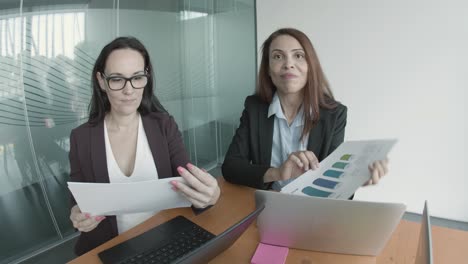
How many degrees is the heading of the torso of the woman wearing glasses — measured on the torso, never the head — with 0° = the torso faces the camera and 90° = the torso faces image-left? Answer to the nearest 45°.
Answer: approximately 0°
